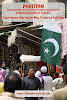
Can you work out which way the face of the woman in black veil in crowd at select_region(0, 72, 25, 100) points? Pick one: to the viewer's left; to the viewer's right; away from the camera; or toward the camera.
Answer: away from the camera
